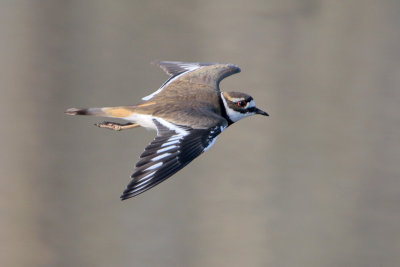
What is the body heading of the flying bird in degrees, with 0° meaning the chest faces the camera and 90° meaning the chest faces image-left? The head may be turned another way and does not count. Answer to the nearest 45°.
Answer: approximately 270°
